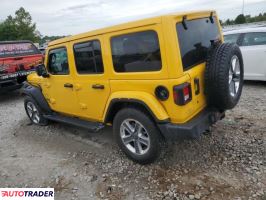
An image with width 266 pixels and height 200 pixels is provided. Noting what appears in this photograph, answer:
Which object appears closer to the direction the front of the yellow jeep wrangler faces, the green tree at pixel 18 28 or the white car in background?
the green tree

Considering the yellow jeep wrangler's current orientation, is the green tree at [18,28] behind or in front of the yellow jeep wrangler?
in front

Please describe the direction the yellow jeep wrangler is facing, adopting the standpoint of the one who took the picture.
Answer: facing away from the viewer and to the left of the viewer

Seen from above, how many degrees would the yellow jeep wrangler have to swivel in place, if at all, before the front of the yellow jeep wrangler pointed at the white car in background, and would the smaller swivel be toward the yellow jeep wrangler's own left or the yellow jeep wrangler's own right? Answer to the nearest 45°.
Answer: approximately 90° to the yellow jeep wrangler's own right
